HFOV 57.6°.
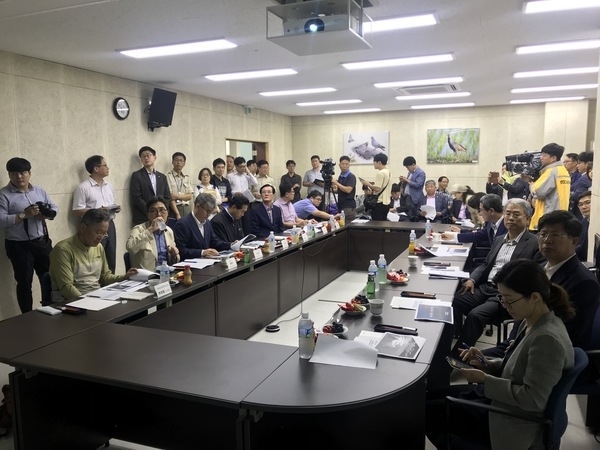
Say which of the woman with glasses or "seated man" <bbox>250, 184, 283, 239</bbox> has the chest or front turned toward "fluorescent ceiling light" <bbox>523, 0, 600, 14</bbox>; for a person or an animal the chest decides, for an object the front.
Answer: the seated man

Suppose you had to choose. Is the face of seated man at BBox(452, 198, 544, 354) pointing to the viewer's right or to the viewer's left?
to the viewer's left

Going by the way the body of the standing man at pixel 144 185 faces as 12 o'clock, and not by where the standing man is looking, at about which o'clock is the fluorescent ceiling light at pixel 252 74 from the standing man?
The fluorescent ceiling light is roughly at 11 o'clock from the standing man.

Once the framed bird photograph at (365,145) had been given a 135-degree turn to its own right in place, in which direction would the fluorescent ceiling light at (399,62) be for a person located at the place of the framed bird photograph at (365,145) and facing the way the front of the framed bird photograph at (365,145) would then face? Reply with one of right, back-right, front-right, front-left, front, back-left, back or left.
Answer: back-left

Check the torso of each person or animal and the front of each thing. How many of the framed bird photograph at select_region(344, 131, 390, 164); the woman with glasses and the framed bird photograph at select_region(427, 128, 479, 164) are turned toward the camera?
2

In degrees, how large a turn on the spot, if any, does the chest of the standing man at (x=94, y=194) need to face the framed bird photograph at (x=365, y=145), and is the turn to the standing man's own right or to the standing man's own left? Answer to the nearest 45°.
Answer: approximately 90° to the standing man's own left

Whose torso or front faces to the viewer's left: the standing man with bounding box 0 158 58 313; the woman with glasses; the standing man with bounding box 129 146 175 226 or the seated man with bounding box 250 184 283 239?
the woman with glasses

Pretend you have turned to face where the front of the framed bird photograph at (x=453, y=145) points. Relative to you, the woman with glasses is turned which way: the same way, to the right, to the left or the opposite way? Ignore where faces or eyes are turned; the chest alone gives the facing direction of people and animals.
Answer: to the right

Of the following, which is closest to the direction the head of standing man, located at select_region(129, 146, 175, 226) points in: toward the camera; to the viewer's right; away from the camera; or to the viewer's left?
toward the camera

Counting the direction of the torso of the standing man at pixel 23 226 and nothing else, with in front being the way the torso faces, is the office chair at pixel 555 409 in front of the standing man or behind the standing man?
in front

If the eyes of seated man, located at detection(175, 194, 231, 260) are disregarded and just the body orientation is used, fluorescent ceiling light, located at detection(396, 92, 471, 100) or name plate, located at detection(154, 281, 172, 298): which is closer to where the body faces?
the name plate

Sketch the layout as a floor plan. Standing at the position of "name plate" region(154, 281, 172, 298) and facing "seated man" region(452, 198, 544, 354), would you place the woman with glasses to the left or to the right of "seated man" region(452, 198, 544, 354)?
right

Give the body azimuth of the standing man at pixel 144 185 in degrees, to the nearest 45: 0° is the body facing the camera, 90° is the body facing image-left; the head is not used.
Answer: approximately 315°

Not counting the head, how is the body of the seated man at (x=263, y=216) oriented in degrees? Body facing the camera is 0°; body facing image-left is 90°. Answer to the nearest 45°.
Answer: approximately 315°

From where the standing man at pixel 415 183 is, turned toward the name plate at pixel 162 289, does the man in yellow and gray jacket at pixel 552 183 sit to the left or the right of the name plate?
left

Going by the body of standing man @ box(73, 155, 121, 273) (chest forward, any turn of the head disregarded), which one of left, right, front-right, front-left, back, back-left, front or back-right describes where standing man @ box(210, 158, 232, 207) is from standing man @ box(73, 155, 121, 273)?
left

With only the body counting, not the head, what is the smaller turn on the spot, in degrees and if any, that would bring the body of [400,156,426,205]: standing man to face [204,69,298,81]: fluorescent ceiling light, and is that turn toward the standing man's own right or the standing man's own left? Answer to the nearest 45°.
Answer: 0° — they already face it

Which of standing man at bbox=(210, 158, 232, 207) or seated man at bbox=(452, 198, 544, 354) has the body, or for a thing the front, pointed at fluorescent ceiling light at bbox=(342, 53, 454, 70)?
the standing man
